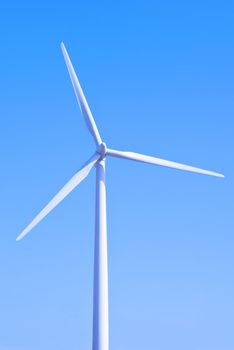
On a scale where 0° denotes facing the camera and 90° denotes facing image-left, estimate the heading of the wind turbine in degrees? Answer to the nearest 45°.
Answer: approximately 0°
